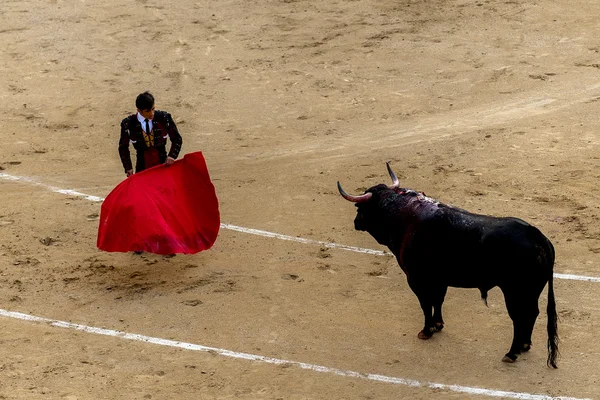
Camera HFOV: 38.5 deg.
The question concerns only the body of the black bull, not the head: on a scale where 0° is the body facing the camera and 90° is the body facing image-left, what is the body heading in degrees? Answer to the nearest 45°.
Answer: approximately 135°
